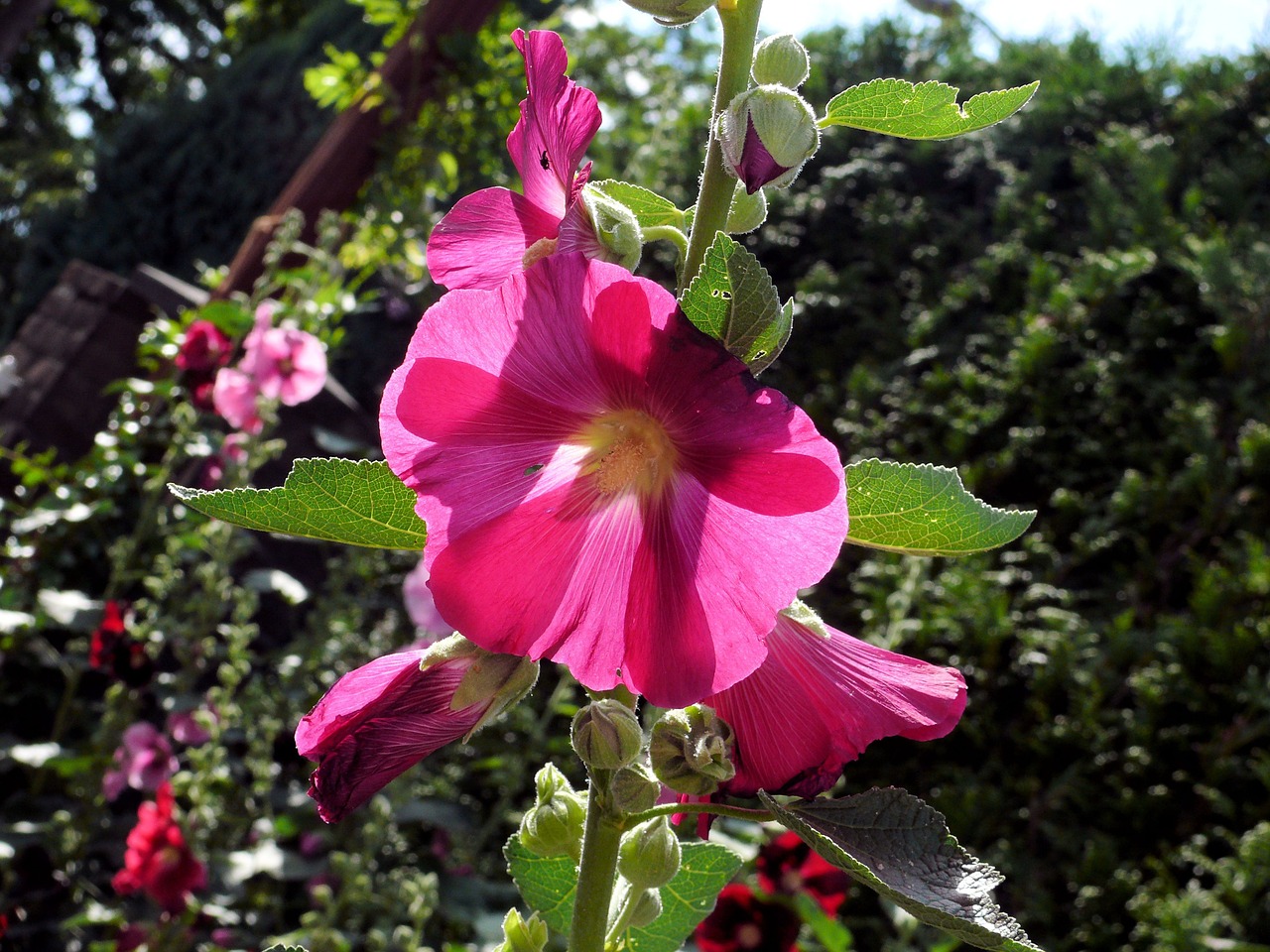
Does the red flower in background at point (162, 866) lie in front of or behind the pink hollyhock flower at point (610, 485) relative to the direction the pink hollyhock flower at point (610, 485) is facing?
behind

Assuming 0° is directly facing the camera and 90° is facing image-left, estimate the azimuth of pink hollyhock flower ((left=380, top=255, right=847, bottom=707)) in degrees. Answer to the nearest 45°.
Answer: approximately 0°

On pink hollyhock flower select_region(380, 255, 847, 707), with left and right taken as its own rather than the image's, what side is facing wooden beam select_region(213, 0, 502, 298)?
back
